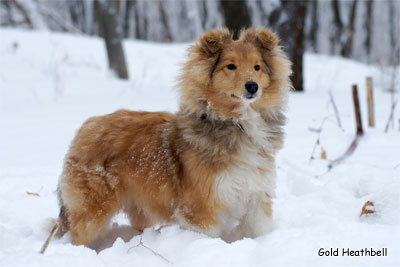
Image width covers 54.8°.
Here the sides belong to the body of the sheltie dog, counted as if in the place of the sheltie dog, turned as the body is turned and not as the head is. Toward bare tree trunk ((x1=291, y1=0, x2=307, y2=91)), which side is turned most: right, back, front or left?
left

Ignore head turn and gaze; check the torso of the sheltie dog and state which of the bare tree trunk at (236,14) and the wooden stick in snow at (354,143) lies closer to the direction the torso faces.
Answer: the wooden stick in snow

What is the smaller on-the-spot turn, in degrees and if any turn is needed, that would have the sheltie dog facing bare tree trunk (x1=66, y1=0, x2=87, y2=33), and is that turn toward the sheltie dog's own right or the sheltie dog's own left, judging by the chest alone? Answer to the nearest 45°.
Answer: approximately 135° to the sheltie dog's own left

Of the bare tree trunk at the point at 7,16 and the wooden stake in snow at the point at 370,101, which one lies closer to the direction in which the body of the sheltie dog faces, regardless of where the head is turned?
the wooden stake in snow

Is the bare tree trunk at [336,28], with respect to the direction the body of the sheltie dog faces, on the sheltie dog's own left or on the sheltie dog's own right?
on the sheltie dog's own left

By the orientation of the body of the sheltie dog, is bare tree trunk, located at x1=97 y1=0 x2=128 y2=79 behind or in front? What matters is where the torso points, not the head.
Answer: behind

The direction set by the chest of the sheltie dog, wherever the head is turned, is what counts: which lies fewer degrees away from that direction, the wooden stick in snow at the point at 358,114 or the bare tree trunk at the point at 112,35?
the wooden stick in snow

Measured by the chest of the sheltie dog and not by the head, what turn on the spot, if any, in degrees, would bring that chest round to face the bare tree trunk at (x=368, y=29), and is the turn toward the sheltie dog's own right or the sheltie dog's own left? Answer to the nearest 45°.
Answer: approximately 90° to the sheltie dog's own left

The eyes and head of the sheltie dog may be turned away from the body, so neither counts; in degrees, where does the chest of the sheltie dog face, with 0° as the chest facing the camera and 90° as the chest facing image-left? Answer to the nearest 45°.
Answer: approximately 315°

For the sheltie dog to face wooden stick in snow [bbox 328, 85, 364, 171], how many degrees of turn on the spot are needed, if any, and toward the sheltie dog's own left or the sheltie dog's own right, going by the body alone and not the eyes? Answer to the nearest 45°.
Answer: approximately 90° to the sheltie dog's own left

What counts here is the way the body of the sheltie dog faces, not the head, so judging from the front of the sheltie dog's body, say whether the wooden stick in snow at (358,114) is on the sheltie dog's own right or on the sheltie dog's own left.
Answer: on the sheltie dog's own left

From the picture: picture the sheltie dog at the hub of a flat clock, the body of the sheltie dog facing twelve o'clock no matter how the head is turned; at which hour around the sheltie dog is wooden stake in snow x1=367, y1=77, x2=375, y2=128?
The wooden stake in snow is roughly at 9 o'clock from the sheltie dog.
